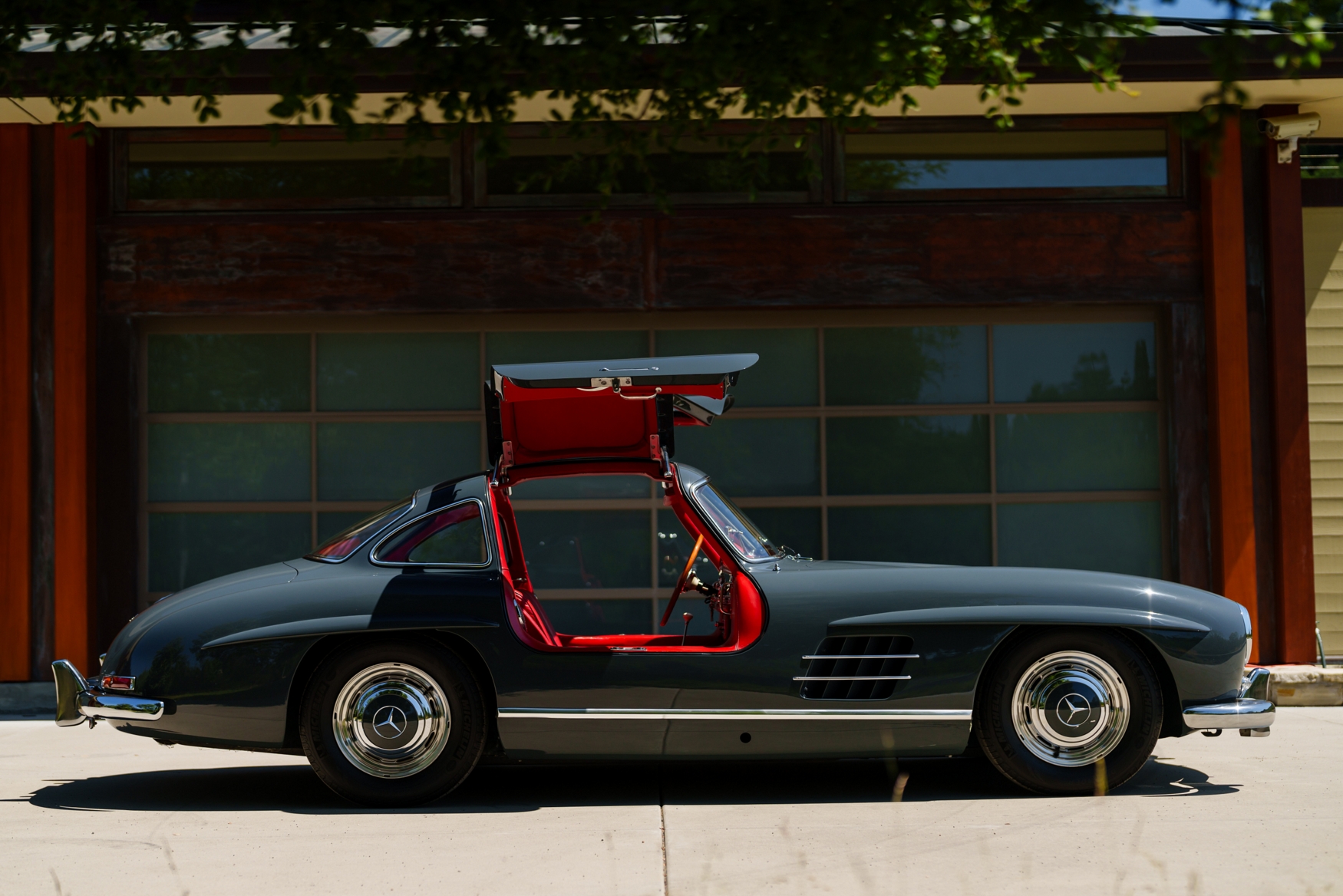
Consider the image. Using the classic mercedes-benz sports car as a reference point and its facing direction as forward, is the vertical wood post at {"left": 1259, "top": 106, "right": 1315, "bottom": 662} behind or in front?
in front

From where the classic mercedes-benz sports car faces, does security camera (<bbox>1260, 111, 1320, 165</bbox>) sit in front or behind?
in front

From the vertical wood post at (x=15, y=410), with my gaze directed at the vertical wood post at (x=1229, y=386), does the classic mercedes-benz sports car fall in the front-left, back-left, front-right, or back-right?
front-right

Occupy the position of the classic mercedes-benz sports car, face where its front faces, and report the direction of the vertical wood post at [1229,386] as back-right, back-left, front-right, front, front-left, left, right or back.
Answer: front-left

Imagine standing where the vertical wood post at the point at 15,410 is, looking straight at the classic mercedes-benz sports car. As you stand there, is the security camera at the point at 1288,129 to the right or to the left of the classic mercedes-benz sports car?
left

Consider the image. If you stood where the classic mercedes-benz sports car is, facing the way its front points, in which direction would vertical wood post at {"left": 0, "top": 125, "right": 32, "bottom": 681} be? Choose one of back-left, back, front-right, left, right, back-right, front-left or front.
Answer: back-left

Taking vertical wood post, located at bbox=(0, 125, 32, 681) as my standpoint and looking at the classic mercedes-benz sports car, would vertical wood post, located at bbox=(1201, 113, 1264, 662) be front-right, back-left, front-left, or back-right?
front-left

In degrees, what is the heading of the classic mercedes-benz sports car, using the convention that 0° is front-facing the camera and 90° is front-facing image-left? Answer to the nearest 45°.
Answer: approximately 270°

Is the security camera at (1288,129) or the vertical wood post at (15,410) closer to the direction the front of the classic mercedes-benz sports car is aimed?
the security camera
